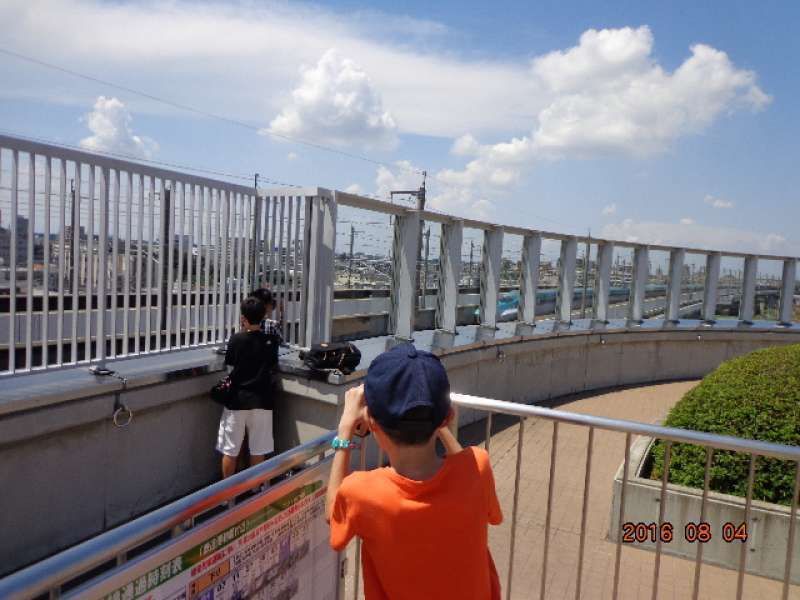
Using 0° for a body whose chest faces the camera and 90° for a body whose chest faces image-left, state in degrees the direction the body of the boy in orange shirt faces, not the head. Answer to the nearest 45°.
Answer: approximately 180°

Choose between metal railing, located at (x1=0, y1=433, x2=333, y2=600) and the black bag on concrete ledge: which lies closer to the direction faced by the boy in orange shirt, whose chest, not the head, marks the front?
the black bag on concrete ledge

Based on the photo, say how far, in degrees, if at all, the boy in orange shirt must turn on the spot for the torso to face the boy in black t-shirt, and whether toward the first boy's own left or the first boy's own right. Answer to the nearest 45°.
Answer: approximately 45° to the first boy's own left

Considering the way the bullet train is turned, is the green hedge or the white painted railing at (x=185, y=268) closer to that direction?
the white painted railing

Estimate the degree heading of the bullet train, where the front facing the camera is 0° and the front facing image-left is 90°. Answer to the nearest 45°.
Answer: approximately 45°

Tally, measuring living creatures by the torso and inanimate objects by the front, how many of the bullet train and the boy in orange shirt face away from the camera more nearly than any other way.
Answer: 1

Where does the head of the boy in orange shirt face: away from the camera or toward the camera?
away from the camera

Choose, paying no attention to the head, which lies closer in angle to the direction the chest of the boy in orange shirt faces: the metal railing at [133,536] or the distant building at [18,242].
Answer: the distant building

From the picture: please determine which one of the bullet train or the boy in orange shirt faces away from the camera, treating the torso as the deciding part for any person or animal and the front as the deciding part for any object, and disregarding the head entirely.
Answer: the boy in orange shirt

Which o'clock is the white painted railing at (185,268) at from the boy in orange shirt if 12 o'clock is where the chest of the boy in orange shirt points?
The white painted railing is roughly at 11 o'clock from the boy in orange shirt.

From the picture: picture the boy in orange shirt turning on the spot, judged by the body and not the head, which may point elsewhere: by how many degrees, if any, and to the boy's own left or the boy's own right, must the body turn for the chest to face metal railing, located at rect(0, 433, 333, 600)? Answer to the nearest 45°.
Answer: approximately 90° to the boy's own left
